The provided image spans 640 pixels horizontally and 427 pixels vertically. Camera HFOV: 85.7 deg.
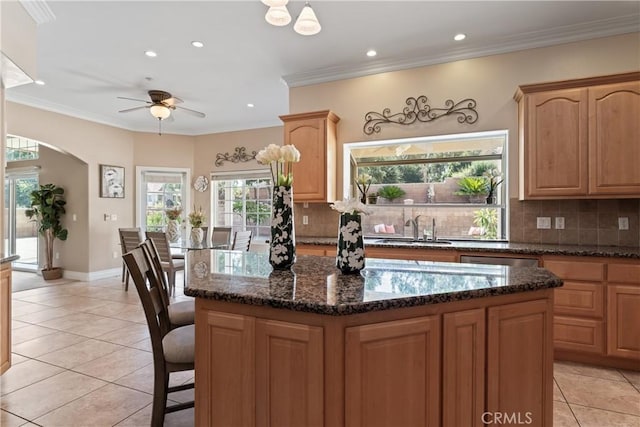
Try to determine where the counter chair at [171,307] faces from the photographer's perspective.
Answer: facing to the right of the viewer

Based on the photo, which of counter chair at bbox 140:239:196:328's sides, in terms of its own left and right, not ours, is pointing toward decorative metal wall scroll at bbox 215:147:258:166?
left

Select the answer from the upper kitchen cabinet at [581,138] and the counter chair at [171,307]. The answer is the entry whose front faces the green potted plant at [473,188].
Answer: the counter chair

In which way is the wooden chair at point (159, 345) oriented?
to the viewer's right

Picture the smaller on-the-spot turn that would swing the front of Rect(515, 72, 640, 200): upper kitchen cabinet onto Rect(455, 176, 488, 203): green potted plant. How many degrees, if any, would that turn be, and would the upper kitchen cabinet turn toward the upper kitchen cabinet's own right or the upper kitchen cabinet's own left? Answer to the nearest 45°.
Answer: approximately 90° to the upper kitchen cabinet's own right

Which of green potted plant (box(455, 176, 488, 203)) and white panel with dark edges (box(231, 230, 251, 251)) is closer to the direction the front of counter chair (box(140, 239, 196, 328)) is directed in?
the green potted plant
